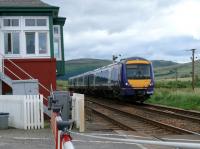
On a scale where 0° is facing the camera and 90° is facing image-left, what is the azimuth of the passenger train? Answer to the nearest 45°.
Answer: approximately 315°

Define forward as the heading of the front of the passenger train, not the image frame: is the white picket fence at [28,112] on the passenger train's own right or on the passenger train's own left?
on the passenger train's own right
